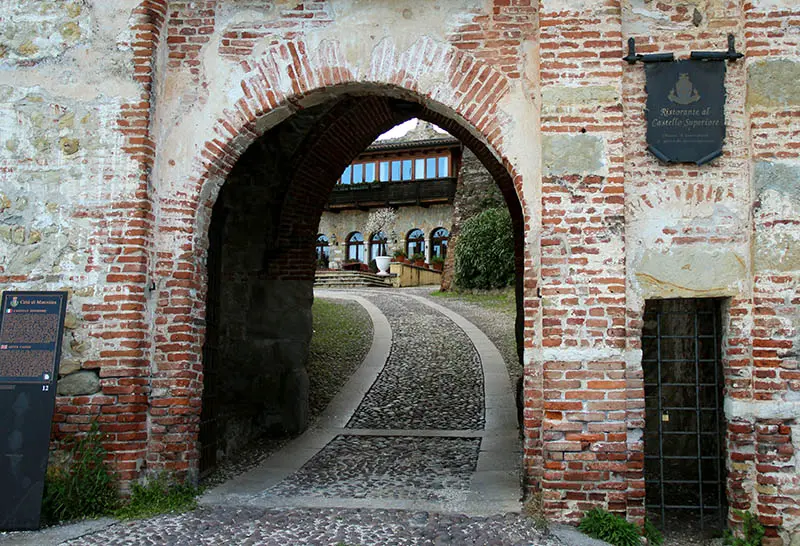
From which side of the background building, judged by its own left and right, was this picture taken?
front

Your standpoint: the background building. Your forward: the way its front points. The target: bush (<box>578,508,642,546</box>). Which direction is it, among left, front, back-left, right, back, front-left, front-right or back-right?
front

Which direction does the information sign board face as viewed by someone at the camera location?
facing the viewer

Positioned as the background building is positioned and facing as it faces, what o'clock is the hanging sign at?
The hanging sign is roughly at 12 o'clock from the background building.

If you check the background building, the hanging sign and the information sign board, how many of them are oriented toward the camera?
3

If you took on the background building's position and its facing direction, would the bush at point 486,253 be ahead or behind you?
ahead

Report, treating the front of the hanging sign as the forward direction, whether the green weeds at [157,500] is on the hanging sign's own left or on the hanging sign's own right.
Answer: on the hanging sign's own right

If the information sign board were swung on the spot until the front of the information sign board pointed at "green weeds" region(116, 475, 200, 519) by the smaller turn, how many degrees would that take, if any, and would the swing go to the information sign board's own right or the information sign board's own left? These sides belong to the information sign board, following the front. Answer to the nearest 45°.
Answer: approximately 90° to the information sign board's own left

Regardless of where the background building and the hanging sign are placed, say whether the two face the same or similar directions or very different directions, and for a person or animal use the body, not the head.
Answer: same or similar directions

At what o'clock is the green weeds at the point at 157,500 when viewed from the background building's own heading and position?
The green weeds is roughly at 12 o'clock from the background building.
